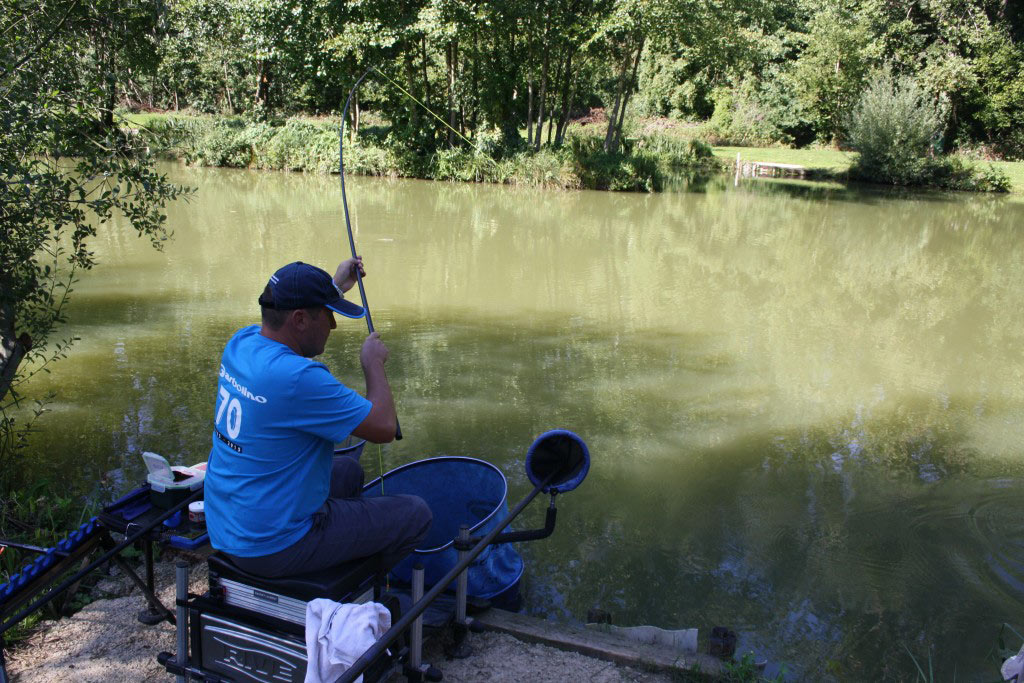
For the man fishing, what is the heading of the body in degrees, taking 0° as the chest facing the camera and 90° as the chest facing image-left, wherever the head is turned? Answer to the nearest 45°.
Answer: approximately 225°

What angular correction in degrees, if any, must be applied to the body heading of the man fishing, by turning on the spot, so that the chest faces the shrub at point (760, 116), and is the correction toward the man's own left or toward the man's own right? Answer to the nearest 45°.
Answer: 0° — they already face it

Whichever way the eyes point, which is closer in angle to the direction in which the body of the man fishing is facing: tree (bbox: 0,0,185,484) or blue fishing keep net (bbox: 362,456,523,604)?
the blue fishing keep net

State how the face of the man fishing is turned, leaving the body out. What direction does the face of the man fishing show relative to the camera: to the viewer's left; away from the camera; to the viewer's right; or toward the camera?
to the viewer's right

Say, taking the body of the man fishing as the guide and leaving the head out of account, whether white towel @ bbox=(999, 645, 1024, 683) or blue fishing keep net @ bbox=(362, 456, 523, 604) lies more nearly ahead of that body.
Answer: the blue fishing keep net

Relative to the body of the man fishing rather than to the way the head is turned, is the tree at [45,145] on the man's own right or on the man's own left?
on the man's own left

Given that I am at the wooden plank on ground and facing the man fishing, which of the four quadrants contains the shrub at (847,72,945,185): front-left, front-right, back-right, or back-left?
back-right
